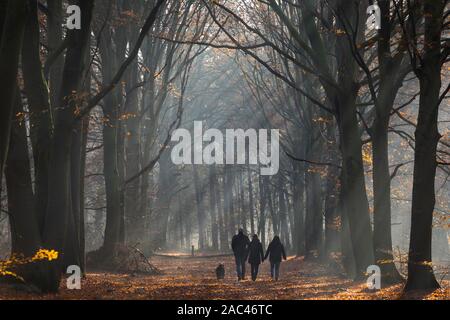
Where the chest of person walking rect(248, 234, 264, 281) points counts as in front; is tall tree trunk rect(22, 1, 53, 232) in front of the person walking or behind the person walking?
behind

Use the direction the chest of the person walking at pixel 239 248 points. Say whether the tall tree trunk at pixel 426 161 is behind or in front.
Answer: behind

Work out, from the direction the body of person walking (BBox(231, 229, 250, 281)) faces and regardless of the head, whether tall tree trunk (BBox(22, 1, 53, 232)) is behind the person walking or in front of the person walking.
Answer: behind

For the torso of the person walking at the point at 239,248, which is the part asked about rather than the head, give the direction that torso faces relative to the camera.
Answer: away from the camera

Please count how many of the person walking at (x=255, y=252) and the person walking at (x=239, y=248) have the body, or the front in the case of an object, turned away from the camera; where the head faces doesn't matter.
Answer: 2

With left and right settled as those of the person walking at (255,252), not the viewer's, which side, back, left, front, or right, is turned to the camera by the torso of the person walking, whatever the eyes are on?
back
